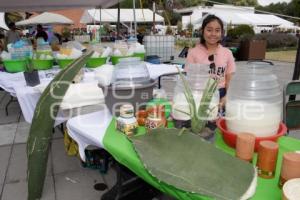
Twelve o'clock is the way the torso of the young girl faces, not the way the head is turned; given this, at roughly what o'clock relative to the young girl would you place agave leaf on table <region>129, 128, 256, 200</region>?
The agave leaf on table is roughly at 12 o'clock from the young girl.

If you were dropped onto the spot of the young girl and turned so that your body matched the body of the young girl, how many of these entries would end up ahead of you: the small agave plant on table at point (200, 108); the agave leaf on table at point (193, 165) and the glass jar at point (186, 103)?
3

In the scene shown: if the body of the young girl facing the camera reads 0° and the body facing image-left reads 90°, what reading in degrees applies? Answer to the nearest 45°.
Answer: approximately 0°

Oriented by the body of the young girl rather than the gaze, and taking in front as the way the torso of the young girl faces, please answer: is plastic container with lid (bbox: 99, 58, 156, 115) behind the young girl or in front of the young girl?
in front

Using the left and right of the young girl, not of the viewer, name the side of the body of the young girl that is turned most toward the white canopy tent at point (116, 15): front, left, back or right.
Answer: back

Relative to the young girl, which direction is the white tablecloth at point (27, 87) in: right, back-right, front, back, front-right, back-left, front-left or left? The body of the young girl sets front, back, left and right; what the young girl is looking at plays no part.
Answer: right

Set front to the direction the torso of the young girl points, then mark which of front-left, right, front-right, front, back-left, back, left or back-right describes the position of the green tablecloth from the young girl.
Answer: front

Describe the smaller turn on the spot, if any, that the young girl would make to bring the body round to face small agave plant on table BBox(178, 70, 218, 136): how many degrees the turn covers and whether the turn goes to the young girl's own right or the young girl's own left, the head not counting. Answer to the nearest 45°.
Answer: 0° — they already face it

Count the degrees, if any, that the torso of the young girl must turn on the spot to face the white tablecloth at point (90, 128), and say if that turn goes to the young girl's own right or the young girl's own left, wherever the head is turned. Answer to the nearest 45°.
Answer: approximately 45° to the young girl's own right

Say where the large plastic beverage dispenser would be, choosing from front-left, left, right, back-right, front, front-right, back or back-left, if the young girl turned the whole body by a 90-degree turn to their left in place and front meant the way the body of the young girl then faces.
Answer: right

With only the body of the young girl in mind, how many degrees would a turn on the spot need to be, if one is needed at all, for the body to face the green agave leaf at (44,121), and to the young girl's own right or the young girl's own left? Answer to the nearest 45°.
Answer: approximately 45° to the young girl's own right
